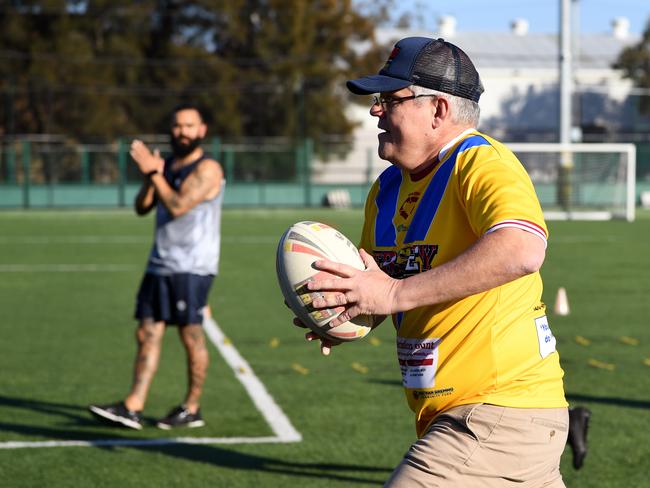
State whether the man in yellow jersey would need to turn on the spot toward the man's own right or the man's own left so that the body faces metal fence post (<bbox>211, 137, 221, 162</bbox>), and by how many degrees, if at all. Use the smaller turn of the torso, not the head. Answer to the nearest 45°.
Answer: approximately 135° to the man's own right

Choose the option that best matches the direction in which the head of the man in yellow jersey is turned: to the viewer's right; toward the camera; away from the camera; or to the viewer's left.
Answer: to the viewer's left

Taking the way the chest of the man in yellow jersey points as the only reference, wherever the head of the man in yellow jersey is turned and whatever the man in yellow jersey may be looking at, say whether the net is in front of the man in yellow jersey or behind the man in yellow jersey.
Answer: behind

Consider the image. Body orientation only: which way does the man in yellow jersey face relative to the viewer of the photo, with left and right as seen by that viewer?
facing the viewer and to the left of the viewer

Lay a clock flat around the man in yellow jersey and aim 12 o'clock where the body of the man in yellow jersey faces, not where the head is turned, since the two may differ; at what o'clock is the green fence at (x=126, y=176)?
The green fence is roughly at 4 o'clock from the man in yellow jersey.
